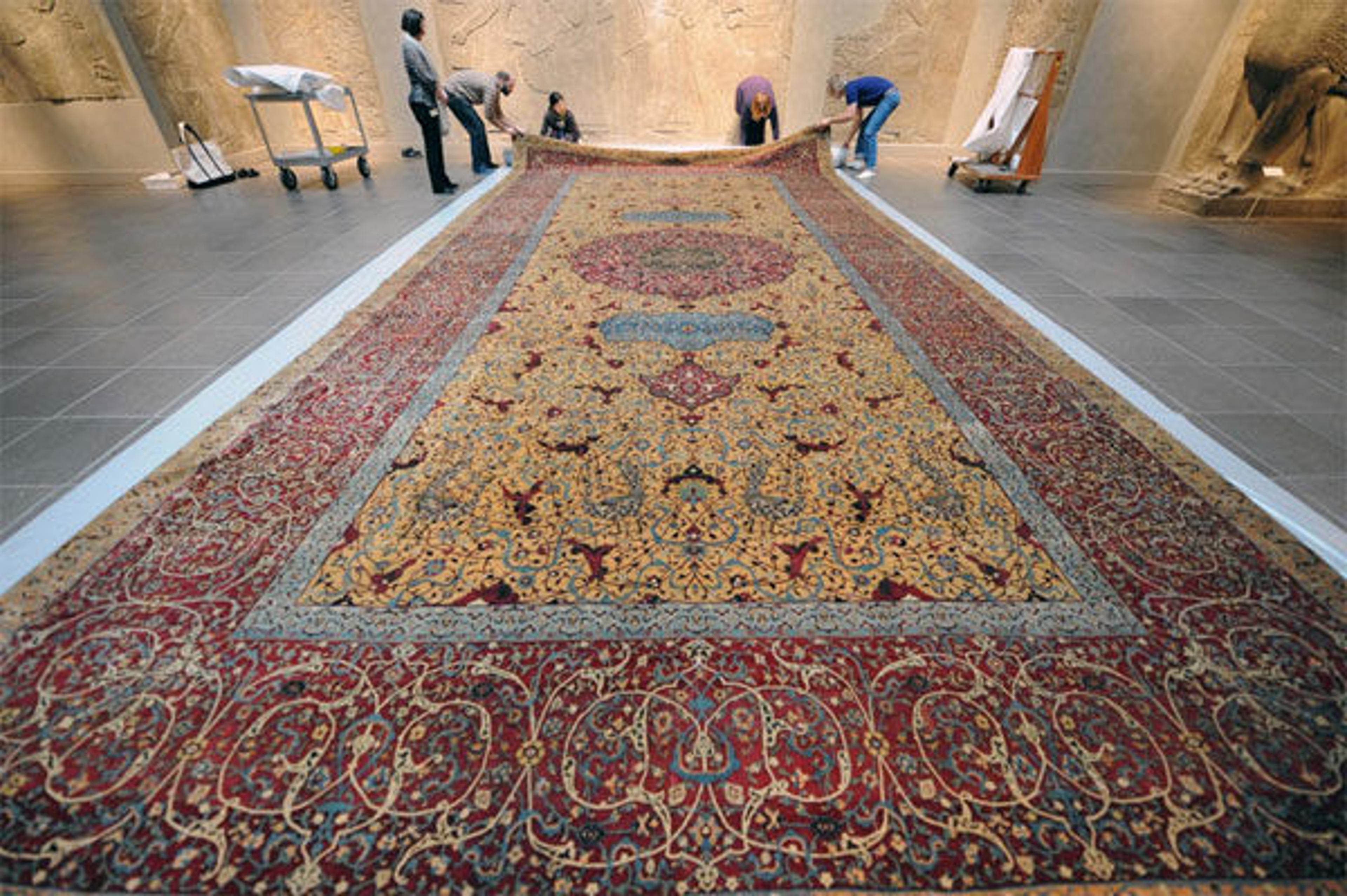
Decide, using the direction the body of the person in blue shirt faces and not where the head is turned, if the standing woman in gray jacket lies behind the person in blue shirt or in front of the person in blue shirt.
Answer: in front

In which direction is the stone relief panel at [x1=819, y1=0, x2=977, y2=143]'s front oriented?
toward the camera

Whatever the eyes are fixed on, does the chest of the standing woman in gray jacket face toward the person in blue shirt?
yes

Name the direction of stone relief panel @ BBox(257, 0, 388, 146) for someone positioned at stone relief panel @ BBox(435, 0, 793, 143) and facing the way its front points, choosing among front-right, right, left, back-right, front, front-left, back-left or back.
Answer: right

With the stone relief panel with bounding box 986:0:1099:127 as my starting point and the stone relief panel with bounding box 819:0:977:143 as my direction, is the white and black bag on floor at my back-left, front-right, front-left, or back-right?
front-left

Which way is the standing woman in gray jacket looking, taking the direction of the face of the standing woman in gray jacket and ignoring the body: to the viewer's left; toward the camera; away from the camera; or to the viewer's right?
to the viewer's right

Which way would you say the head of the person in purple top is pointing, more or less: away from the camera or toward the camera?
toward the camera

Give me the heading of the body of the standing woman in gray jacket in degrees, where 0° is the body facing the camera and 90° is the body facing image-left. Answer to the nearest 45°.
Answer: approximately 270°

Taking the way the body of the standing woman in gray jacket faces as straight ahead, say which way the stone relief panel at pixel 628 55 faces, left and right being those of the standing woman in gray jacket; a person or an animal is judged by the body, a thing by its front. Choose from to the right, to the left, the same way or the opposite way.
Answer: to the right

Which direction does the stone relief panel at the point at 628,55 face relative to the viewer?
toward the camera

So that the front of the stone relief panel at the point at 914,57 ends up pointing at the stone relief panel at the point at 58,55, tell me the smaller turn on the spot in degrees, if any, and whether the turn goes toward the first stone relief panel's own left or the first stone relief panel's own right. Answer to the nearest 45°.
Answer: approximately 45° to the first stone relief panel's own right

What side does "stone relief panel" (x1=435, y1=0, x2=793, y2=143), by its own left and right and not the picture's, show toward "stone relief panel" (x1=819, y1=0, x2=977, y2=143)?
left

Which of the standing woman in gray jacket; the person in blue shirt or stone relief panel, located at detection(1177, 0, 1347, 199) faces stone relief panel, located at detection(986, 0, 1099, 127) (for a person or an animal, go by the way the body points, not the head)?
the standing woman in gray jacket

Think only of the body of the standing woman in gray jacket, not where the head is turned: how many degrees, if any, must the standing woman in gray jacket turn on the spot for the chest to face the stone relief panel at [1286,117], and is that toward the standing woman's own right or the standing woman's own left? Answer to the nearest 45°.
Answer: approximately 45° to the standing woman's own right
